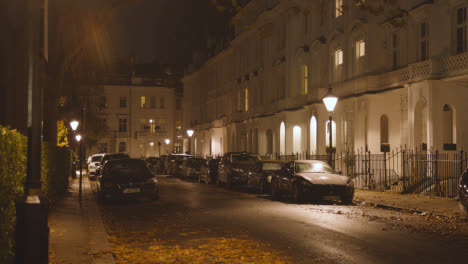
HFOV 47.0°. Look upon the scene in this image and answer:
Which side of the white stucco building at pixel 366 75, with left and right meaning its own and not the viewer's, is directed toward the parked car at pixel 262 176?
front

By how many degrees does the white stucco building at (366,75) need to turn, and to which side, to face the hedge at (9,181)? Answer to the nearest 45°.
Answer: approximately 45° to its left

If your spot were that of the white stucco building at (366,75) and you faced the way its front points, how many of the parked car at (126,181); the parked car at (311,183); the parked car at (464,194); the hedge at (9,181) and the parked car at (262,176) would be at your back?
0

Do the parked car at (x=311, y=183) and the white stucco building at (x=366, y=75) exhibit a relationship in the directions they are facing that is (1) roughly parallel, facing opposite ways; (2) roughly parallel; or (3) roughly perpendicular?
roughly perpendicular

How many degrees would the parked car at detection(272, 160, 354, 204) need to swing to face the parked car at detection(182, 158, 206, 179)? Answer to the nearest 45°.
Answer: approximately 180°

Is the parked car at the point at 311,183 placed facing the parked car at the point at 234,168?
no

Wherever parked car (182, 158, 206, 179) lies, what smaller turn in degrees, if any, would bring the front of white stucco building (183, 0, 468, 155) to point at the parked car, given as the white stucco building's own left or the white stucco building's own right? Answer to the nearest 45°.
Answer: approximately 90° to the white stucco building's own right

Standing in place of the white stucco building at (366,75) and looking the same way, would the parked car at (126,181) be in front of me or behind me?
in front

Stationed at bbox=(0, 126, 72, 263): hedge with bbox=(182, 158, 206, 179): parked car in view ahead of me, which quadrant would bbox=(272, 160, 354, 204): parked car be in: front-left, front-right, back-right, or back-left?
front-right

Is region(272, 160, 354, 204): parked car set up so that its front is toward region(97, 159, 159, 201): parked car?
no

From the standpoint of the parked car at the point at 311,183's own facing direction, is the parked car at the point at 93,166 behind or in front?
behind

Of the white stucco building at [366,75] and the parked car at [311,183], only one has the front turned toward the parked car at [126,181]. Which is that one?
the white stucco building

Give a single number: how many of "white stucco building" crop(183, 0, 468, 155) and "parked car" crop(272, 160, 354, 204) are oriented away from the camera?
0

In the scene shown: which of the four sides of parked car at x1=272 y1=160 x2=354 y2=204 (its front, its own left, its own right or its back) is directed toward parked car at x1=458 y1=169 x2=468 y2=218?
front

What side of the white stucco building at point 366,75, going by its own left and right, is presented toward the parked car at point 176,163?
right

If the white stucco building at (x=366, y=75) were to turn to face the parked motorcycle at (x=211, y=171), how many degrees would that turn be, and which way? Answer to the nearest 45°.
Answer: approximately 45° to its right

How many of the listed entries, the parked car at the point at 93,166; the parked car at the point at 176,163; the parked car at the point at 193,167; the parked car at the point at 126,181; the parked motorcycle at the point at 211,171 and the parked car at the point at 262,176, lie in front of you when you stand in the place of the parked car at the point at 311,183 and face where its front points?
0

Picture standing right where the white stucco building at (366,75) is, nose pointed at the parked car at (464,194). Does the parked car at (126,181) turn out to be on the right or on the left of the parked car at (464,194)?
right

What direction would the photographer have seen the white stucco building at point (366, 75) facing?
facing the viewer and to the left of the viewer

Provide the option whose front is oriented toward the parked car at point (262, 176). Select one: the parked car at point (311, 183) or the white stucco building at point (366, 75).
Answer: the white stucco building

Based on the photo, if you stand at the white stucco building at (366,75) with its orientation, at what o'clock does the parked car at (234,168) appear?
The parked car is roughly at 1 o'clock from the white stucco building.

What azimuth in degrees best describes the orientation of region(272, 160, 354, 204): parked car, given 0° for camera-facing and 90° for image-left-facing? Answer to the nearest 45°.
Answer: approximately 315°
